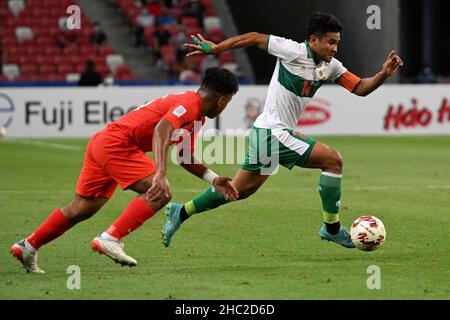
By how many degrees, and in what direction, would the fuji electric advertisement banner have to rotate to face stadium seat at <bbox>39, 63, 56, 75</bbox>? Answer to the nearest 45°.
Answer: approximately 135° to its right

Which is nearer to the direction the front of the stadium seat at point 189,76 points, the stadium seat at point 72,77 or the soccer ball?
the soccer ball

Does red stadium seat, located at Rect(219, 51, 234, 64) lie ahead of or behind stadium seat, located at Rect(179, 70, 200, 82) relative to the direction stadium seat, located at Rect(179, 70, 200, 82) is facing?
behind

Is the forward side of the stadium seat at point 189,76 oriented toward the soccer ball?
yes

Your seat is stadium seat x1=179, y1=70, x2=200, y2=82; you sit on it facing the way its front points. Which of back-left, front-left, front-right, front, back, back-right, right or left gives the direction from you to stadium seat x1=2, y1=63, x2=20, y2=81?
right

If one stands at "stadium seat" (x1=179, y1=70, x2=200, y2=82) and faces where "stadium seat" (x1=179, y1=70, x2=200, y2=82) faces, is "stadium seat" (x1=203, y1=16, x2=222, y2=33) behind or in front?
behind

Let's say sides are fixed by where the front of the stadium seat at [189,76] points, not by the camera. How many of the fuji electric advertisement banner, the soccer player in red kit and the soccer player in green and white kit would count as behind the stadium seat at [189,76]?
0

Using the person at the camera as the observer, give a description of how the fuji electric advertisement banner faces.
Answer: facing the viewer

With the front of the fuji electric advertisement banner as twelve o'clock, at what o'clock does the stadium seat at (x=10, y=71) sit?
The stadium seat is roughly at 4 o'clock from the fuji electric advertisement banner.

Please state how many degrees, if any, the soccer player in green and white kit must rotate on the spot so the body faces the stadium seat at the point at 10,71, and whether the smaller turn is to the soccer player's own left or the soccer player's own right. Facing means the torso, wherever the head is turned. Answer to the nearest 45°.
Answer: approximately 135° to the soccer player's own left

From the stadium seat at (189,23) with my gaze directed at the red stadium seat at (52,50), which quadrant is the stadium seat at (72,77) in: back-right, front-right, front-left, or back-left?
front-left

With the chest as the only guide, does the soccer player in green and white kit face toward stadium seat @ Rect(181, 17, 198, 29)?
no

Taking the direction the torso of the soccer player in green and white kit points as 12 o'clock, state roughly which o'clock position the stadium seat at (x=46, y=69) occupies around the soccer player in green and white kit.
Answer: The stadium seat is roughly at 7 o'clock from the soccer player in green and white kit.

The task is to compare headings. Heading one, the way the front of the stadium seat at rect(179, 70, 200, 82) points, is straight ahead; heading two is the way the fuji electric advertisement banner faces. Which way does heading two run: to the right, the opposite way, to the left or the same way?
the same way

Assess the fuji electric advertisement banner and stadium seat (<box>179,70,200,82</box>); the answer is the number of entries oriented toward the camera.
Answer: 2

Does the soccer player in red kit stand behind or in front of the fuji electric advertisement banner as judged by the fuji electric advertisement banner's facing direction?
in front

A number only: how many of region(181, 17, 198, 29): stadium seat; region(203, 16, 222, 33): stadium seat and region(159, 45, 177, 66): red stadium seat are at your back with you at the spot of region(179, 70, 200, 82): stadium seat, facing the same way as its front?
3

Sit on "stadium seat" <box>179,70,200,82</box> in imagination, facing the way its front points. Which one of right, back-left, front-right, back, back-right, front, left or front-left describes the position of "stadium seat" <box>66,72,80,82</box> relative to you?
right

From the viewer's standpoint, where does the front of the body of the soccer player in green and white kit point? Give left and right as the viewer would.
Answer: facing the viewer and to the right of the viewer

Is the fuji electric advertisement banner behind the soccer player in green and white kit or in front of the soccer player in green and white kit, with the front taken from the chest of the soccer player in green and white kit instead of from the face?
behind

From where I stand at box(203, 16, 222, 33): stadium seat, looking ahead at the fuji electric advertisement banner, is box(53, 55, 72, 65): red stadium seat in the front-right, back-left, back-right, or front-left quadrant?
front-right
